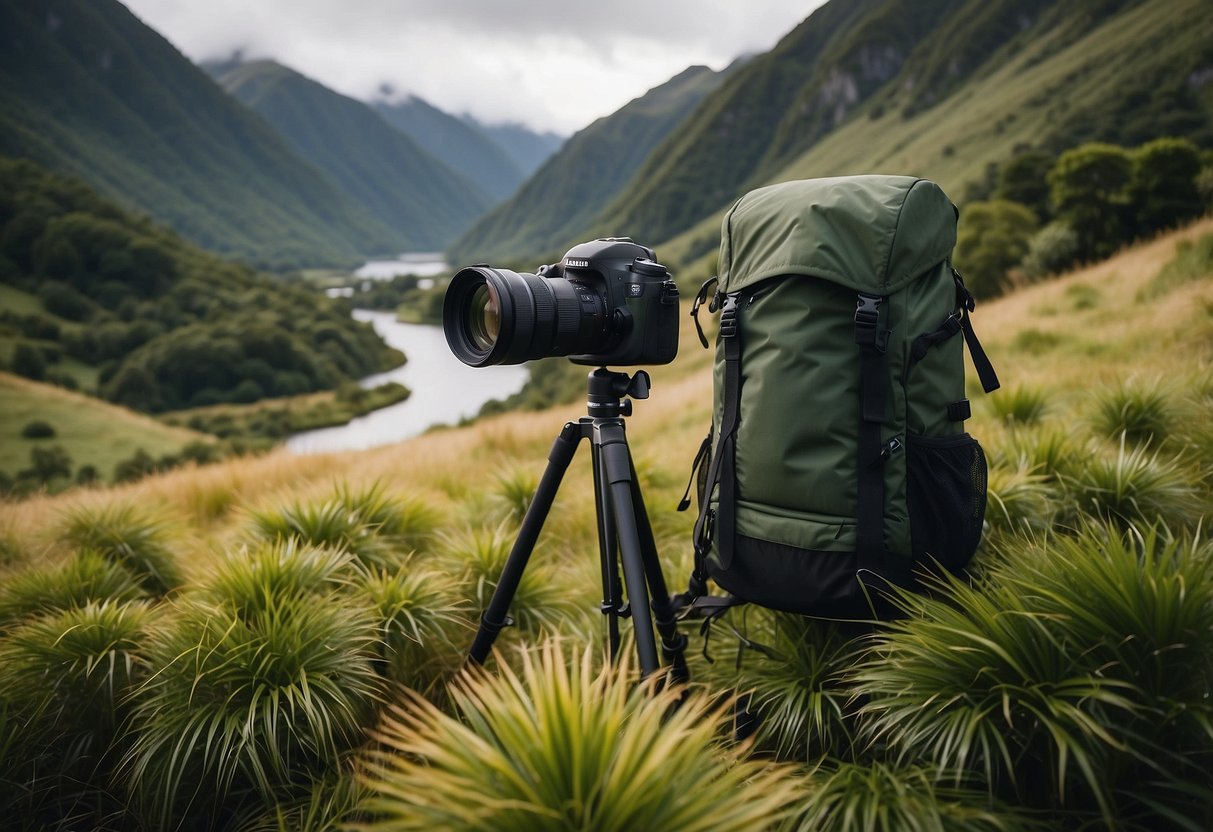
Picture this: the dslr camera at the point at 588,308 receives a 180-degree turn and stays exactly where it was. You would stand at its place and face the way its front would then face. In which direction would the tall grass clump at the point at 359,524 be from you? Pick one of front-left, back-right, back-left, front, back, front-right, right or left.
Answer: left

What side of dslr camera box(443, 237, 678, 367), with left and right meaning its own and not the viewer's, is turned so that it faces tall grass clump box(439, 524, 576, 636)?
right

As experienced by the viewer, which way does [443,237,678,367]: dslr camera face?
facing the viewer and to the left of the viewer

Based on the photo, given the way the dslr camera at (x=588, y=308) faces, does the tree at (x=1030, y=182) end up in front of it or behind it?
behind

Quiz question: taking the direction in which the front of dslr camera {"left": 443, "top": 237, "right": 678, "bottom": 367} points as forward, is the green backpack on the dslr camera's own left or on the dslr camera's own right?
on the dslr camera's own left

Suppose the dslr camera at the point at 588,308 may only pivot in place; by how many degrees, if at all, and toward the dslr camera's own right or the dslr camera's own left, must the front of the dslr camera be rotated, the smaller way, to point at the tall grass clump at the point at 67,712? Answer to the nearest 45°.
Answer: approximately 45° to the dslr camera's own right

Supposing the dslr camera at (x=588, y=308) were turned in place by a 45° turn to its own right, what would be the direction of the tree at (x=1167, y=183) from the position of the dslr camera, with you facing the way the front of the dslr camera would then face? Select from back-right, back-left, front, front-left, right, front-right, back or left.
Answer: back-right

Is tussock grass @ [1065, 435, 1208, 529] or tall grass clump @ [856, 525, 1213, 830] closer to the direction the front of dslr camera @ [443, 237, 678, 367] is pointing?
the tall grass clump

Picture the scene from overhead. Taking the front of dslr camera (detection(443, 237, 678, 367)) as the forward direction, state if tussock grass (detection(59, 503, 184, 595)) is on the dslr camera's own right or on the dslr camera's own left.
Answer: on the dslr camera's own right

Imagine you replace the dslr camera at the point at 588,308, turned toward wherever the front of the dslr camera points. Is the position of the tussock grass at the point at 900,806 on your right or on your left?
on your left

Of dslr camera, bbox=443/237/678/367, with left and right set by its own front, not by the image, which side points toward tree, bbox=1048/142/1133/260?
back
